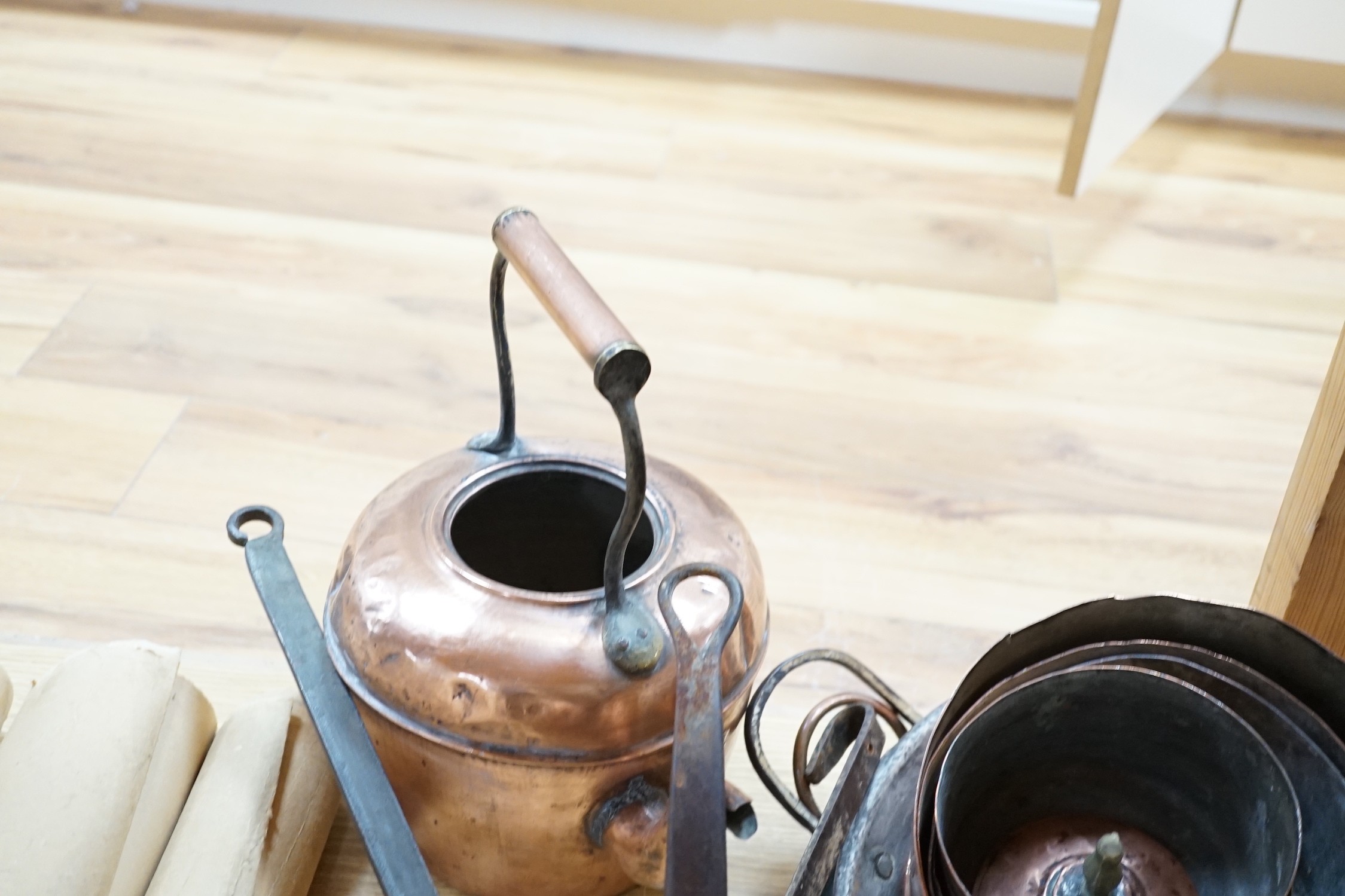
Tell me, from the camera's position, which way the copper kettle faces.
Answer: facing the viewer and to the right of the viewer

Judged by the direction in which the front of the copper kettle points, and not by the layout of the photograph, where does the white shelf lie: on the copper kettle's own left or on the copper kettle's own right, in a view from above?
on the copper kettle's own left
